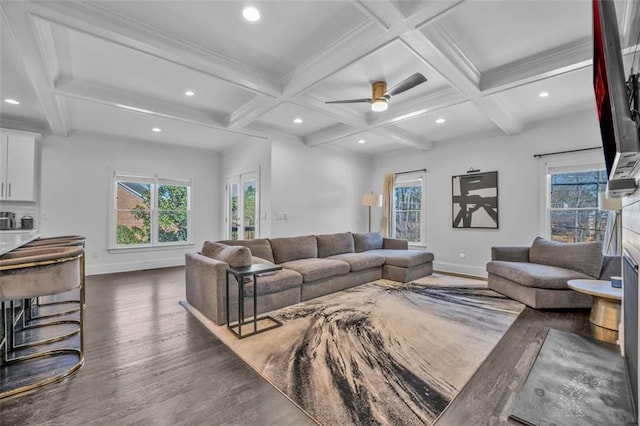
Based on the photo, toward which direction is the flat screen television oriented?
to the viewer's left

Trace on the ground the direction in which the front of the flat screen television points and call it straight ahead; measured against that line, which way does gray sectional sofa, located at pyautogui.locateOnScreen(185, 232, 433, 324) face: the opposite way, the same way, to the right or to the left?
the opposite way

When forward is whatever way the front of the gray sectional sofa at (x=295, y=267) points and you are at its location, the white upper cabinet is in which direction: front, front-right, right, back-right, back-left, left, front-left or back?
back-right

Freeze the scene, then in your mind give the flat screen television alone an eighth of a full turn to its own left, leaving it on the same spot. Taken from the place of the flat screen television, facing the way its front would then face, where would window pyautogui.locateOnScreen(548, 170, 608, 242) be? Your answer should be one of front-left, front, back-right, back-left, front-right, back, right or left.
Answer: back-right

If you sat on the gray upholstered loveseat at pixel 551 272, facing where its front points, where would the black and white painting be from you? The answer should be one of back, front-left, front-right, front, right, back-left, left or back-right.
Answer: right

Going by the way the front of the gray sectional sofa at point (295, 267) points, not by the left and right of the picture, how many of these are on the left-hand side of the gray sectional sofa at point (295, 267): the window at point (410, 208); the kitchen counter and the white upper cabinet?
1

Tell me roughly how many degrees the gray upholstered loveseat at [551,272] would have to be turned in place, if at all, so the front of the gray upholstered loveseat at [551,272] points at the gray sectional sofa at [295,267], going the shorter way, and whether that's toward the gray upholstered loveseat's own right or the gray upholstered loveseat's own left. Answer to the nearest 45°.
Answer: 0° — it already faces it

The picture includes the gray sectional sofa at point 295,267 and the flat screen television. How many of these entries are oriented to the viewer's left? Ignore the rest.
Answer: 1

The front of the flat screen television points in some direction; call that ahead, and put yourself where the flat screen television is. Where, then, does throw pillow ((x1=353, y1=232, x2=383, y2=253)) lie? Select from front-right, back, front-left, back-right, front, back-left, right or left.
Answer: front-right

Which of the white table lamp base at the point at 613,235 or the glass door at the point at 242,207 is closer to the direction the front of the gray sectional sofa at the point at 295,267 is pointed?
the white table lamp base

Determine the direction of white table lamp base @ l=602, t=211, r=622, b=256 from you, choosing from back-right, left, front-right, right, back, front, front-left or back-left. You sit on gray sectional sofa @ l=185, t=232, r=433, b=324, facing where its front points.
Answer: front-left

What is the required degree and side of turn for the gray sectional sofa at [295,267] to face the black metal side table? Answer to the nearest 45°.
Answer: approximately 90° to its right

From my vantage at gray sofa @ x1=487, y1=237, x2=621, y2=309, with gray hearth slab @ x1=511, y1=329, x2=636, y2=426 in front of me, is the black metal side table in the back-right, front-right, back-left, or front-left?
front-right

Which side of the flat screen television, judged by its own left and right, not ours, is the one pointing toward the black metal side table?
front

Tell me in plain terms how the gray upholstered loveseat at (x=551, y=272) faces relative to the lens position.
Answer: facing the viewer and to the left of the viewer

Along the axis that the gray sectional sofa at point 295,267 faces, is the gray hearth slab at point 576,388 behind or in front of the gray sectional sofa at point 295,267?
in front

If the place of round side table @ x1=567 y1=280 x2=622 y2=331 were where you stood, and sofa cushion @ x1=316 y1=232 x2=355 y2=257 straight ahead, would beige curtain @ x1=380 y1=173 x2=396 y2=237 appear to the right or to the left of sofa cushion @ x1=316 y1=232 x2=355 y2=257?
right
